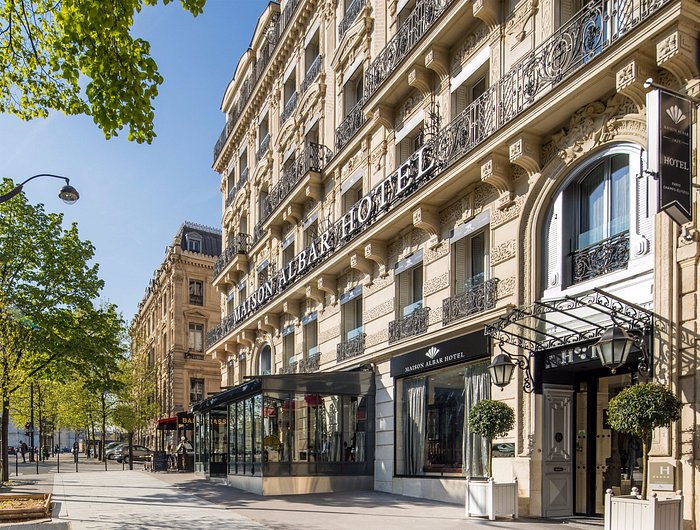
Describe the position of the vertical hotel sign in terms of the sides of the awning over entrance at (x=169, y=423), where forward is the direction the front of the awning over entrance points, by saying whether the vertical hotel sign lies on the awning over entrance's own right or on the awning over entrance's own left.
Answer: on the awning over entrance's own left

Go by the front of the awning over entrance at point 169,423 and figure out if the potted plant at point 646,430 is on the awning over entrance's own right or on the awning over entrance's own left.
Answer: on the awning over entrance's own left

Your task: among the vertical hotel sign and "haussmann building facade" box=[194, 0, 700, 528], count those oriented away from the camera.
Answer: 0

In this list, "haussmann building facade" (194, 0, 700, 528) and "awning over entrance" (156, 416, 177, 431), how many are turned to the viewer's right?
0

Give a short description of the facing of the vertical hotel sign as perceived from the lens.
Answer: facing the viewer and to the right of the viewer

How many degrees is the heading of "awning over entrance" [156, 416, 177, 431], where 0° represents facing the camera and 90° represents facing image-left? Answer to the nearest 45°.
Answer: approximately 45°

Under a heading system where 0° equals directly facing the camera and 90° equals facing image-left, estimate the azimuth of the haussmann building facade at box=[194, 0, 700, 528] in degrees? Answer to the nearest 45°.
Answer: approximately 45°

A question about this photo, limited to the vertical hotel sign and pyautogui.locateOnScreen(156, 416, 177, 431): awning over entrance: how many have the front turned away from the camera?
0
